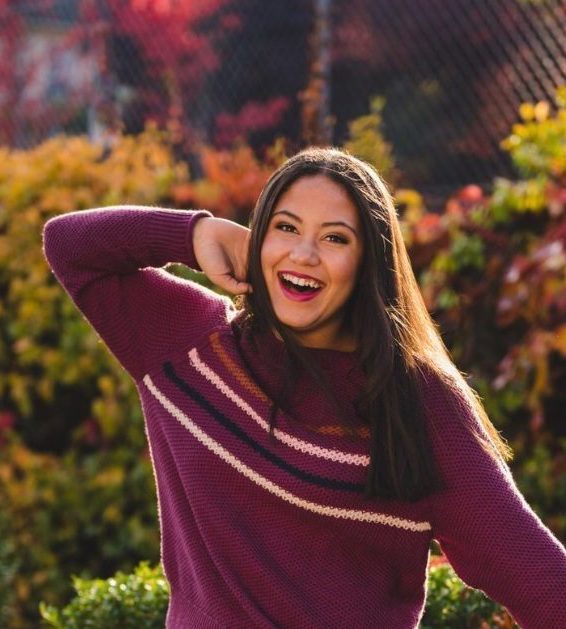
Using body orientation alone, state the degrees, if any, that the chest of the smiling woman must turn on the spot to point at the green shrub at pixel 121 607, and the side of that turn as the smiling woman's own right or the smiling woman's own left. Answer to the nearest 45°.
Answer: approximately 135° to the smiling woman's own right

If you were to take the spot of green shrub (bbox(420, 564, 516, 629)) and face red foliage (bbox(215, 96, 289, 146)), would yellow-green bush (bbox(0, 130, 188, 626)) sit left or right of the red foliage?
left

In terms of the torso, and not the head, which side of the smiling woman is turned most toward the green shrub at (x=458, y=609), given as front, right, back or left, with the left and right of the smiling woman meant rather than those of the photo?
back

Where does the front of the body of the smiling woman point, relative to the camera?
toward the camera

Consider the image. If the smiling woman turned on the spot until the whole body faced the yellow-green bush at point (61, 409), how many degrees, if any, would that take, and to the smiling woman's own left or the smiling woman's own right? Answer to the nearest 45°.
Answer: approximately 180°

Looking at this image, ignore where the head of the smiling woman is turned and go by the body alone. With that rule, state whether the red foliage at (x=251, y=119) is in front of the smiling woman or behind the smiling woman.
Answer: behind

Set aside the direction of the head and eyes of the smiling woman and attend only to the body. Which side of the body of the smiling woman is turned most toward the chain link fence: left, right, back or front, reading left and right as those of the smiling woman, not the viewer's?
back
